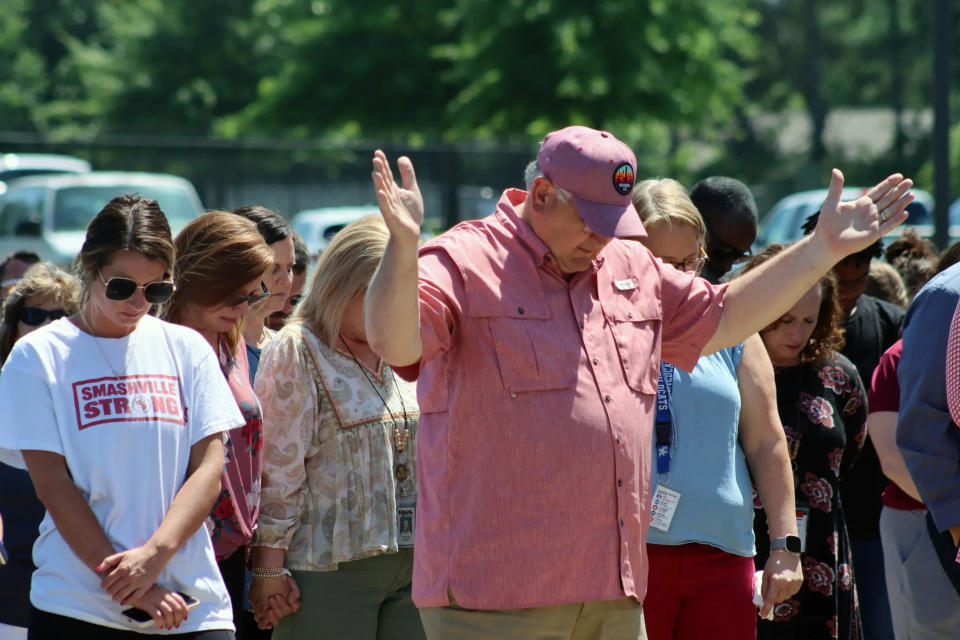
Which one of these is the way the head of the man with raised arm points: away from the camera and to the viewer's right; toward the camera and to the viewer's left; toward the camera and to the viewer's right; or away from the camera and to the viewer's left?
toward the camera and to the viewer's right

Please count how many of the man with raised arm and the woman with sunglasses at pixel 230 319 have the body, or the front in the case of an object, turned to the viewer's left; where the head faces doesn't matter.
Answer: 0

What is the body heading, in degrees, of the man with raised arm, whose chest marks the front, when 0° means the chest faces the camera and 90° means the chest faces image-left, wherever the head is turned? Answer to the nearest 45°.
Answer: approximately 315°

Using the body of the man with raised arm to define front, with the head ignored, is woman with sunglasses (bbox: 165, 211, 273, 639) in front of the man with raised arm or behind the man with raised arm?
behind

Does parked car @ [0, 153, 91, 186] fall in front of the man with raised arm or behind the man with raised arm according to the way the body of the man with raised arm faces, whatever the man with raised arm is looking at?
behind

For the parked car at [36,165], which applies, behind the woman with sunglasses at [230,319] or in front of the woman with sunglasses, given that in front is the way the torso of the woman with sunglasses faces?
behind

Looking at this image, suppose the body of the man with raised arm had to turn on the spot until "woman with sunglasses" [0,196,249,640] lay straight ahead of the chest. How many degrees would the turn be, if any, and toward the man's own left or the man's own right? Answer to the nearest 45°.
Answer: approximately 135° to the man's own right

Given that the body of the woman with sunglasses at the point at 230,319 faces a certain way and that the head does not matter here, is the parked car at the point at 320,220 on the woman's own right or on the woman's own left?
on the woman's own left

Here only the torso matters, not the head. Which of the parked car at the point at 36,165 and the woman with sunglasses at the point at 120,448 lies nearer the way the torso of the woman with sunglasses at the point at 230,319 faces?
the woman with sunglasses

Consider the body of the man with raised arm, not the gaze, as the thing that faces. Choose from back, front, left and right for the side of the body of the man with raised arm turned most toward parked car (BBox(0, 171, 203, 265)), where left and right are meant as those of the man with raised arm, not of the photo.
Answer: back

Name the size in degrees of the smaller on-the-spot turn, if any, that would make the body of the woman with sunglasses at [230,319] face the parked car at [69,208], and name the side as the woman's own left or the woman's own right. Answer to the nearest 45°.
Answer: approximately 135° to the woman's own left
